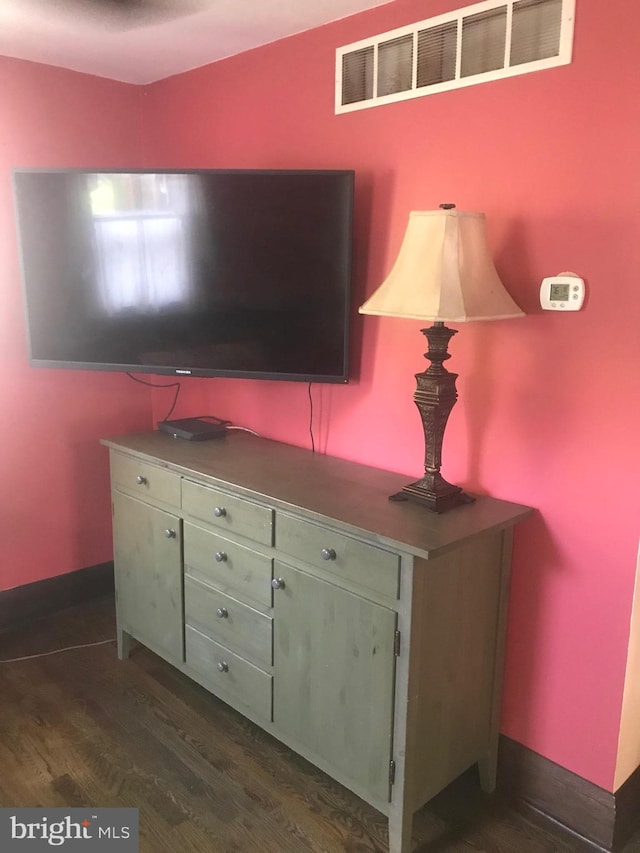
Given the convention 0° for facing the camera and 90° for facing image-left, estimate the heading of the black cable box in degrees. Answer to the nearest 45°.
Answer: approximately 45°

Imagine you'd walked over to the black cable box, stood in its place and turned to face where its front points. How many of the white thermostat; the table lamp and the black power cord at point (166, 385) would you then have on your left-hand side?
2

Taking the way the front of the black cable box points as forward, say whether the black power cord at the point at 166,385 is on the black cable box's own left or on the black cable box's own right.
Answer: on the black cable box's own right

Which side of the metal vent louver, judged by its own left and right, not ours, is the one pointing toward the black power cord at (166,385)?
right

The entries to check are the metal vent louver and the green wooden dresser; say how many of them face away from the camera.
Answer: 0

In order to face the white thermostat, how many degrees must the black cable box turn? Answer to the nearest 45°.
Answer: approximately 90° to its left

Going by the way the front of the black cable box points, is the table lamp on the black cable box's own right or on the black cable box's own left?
on the black cable box's own left

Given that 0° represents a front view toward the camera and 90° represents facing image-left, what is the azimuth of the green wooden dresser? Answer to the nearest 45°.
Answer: approximately 45°
